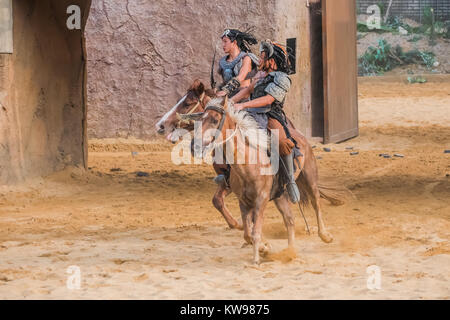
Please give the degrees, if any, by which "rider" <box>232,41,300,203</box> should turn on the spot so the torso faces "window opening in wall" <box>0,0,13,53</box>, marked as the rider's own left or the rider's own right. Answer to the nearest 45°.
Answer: approximately 90° to the rider's own right

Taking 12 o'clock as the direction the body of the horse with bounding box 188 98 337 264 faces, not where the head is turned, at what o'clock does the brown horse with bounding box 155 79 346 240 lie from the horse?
The brown horse is roughly at 4 o'clock from the horse.

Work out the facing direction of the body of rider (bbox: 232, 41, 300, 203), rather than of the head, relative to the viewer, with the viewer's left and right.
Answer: facing the viewer and to the left of the viewer

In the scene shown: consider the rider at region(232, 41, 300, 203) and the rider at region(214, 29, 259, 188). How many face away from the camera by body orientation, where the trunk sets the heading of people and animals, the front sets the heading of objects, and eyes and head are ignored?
0

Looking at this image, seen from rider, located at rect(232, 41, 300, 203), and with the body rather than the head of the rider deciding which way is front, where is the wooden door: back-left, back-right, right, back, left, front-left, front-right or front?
back-right

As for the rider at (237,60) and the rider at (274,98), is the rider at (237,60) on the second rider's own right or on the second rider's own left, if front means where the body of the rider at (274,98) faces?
on the second rider's own right

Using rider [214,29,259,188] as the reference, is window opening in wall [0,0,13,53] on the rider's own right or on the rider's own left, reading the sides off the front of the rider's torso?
on the rider's own right

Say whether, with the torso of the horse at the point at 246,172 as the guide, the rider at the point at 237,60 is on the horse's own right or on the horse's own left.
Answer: on the horse's own right

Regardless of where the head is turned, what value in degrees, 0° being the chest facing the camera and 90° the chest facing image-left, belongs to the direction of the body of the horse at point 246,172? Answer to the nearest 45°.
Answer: approximately 45°

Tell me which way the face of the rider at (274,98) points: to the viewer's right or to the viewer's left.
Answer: to the viewer's left

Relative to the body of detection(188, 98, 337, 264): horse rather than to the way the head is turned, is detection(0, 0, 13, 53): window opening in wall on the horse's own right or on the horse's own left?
on the horse's own right

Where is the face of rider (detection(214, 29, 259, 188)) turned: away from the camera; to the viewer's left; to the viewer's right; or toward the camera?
to the viewer's left
